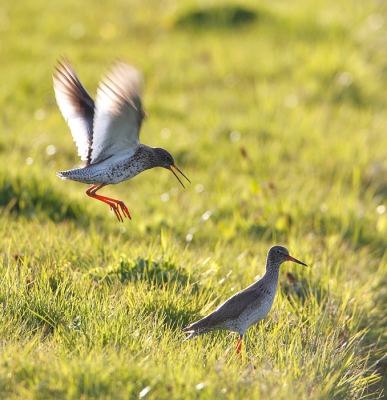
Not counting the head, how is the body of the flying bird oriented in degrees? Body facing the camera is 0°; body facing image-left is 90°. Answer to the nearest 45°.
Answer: approximately 270°

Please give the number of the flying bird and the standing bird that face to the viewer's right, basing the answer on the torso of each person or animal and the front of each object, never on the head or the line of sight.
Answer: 2

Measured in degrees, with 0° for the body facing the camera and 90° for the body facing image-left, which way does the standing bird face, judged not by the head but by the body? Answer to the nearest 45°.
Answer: approximately 270°

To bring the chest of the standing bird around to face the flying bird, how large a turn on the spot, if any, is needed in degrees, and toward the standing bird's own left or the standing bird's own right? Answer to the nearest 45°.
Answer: approximately 135° to the standing bird's own left

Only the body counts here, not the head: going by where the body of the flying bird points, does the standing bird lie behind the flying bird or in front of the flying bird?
in front
